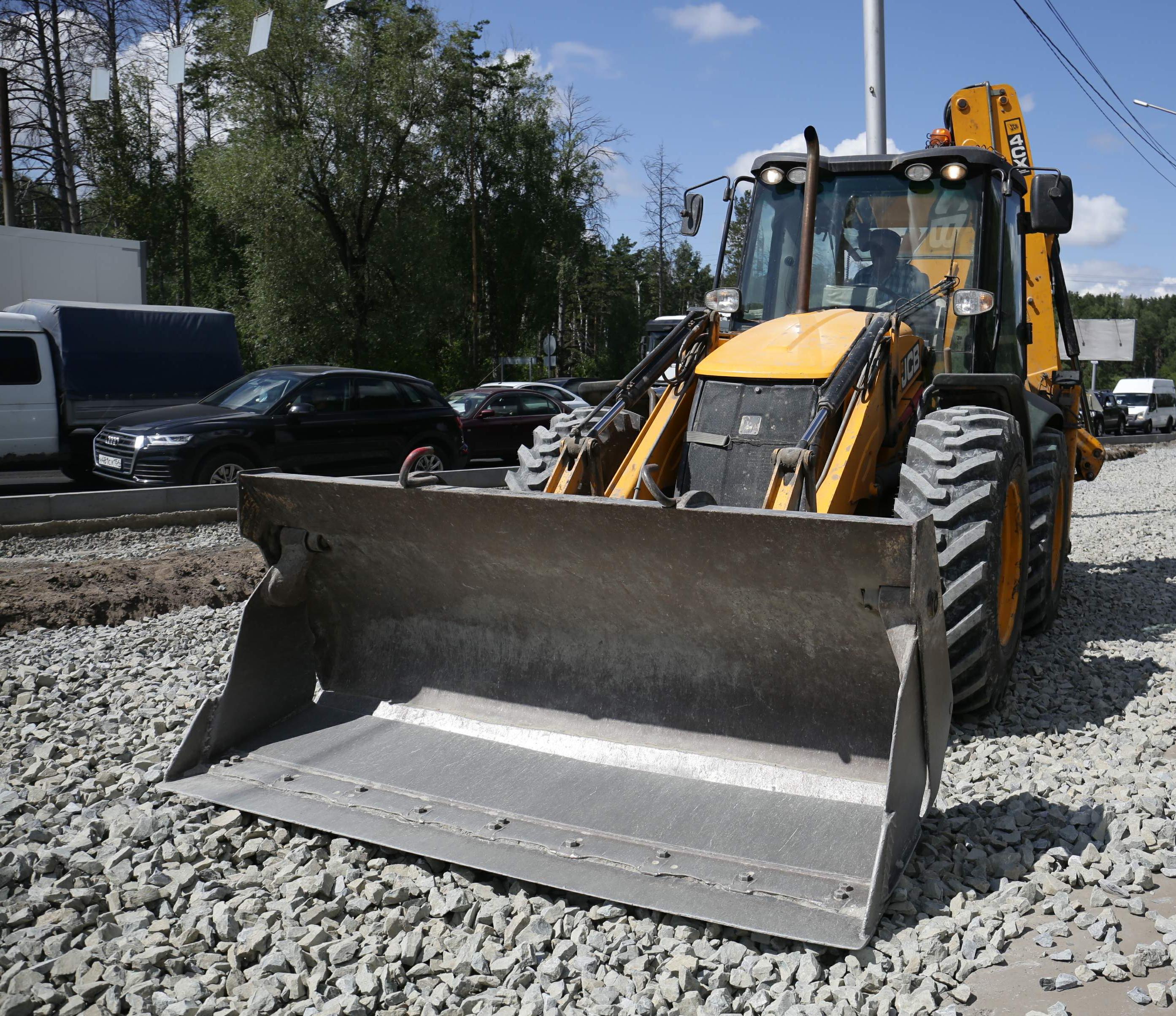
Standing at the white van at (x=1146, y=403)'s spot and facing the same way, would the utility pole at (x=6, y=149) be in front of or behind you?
in front

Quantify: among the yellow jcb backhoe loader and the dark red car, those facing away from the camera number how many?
0

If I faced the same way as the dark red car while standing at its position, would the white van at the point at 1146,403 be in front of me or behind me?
behind

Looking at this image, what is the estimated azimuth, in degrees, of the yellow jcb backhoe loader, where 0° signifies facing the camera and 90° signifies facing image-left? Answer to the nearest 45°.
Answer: approximately 45°

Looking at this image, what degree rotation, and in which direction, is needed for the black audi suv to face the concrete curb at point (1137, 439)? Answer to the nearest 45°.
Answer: approximately 180°

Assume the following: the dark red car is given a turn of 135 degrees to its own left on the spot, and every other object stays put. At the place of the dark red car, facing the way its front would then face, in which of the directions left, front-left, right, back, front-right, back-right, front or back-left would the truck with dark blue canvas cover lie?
back-right

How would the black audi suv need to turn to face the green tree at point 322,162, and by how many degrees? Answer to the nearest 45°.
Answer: approximately 135° to its right

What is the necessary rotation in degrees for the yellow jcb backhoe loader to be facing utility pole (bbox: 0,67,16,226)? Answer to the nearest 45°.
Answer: approximately 90° to its right
